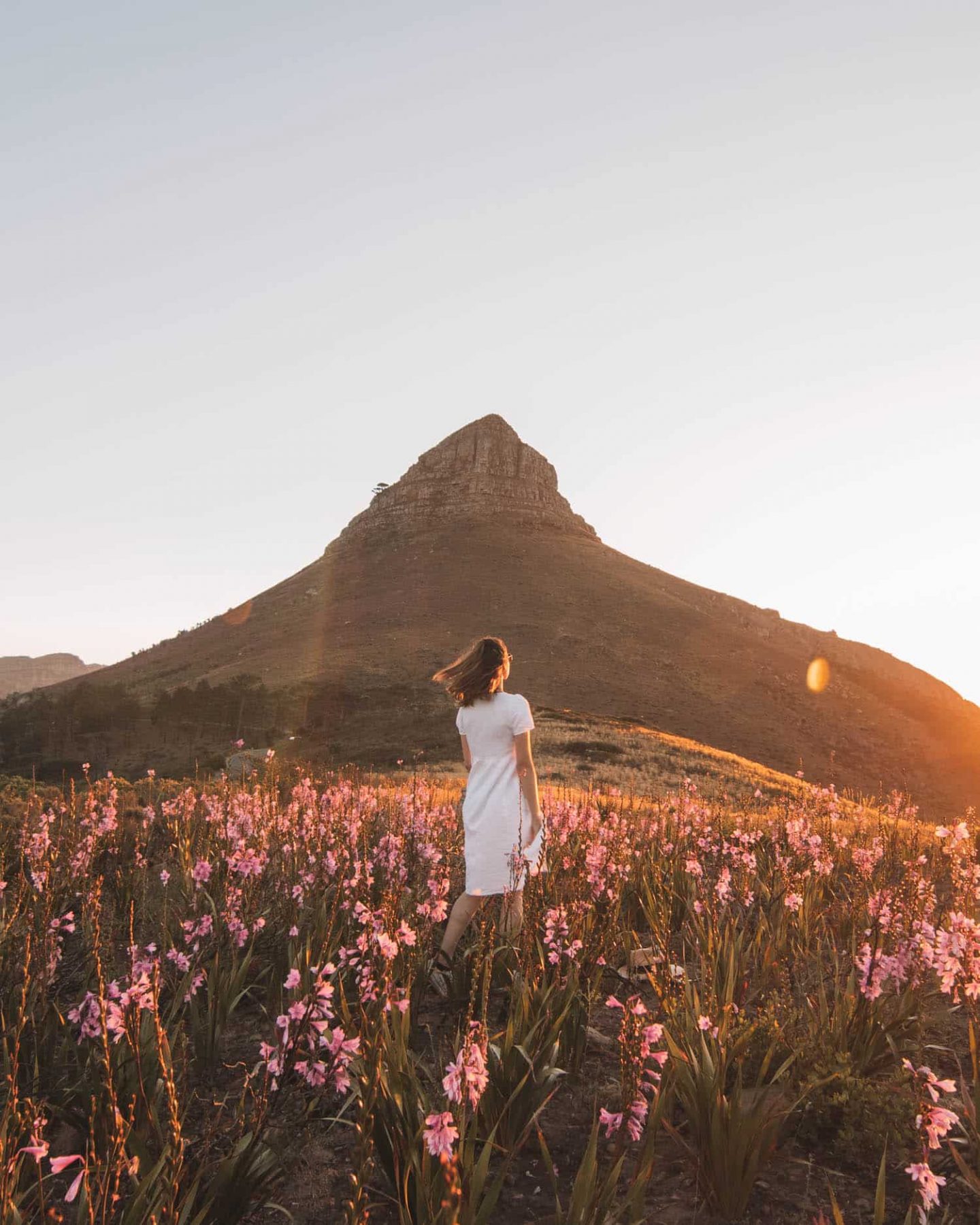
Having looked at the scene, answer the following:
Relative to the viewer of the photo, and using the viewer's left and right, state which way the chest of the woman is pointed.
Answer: facing away from the viewer and to the right of the viewer

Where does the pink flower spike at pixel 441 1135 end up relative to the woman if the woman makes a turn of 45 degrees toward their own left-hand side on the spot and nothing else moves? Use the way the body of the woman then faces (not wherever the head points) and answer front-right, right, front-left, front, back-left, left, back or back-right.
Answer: back

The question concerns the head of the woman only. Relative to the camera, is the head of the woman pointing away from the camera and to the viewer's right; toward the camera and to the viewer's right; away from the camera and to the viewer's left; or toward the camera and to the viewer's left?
away from the camera and to the viewer's right

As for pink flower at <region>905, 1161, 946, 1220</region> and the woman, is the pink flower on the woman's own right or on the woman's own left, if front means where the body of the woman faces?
on the woman's own right
